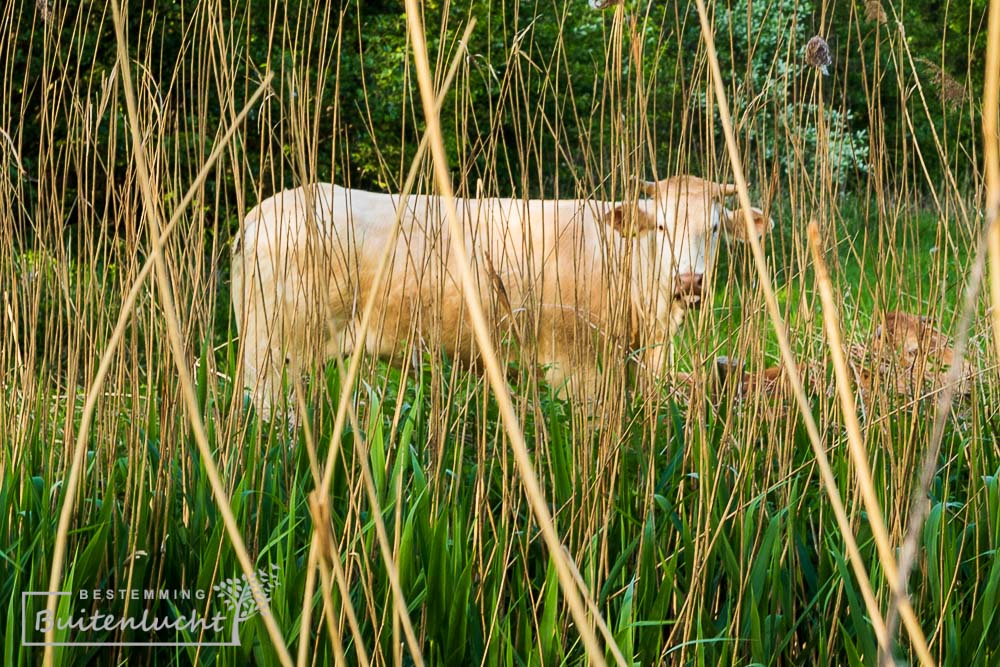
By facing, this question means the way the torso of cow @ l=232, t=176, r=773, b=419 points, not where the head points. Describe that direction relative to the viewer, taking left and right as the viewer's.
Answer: facing to the right of the viewer

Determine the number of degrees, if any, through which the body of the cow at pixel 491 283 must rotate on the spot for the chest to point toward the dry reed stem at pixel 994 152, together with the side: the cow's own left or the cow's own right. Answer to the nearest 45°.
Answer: approximately 90° to the cow's own right
